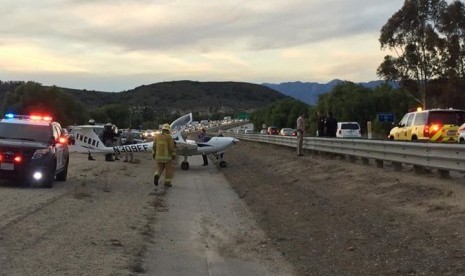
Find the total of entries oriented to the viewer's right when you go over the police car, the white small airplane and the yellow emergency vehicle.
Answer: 1

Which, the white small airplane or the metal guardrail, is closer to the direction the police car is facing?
the metal guardrail

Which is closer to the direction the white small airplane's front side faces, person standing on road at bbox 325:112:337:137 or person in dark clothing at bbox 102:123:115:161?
the person standing on road

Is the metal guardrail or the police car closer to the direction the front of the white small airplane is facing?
the metal guardrail

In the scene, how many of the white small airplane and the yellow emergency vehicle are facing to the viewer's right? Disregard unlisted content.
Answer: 1

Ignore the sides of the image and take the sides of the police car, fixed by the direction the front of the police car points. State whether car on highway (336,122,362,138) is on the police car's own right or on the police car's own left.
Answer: on the police car's own left

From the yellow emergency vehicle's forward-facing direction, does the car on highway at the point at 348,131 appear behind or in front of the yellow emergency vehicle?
in front

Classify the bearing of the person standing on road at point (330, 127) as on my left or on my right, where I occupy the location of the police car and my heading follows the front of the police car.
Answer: on my left

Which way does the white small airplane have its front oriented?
to the viewer's right
